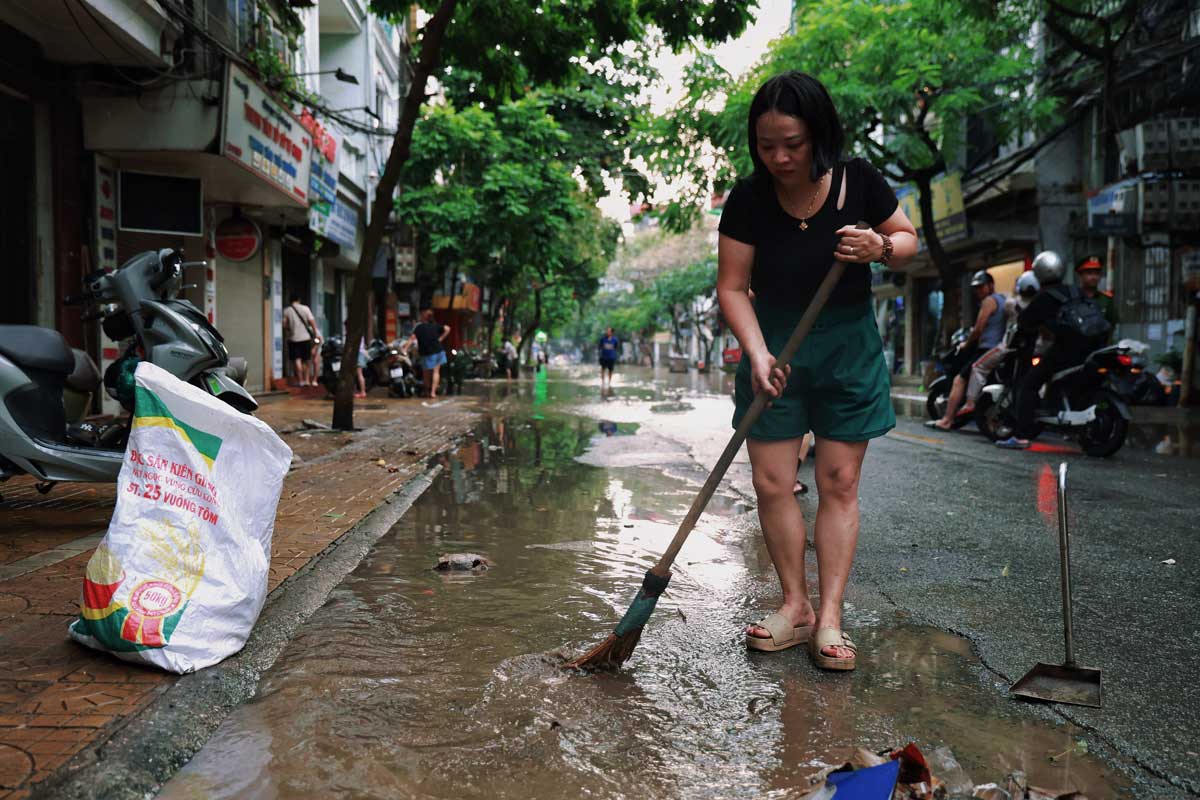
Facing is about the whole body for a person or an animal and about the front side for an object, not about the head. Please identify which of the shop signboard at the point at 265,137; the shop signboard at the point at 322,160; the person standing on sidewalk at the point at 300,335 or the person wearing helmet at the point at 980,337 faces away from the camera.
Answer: the person standing on sidewalk

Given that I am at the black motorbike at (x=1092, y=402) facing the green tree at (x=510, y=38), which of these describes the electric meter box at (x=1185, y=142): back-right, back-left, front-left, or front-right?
back-right

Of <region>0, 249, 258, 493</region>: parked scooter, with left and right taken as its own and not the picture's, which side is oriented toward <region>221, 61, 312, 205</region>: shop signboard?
left

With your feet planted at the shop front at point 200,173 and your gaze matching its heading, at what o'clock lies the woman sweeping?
The woman sweeping is roughly at 1 o'clock from the shop front.

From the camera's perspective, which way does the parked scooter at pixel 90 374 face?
to the viewer's right

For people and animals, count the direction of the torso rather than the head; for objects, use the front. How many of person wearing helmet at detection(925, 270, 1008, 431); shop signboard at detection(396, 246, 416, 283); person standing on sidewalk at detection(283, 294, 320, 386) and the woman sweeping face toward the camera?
2

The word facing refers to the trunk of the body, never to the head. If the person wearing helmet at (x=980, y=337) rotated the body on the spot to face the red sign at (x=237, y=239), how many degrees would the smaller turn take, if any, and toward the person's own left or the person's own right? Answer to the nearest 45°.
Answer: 0° — they already face it

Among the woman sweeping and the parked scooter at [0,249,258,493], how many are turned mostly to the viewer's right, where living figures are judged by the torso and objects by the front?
1

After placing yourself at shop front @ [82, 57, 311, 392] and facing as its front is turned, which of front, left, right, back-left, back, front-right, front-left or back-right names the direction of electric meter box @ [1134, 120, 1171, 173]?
front-left

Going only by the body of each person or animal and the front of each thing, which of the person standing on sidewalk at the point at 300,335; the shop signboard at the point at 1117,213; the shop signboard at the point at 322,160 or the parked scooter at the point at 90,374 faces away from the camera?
the person standing on sidewalk

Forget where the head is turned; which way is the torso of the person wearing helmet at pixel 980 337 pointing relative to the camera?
to the viewer's left

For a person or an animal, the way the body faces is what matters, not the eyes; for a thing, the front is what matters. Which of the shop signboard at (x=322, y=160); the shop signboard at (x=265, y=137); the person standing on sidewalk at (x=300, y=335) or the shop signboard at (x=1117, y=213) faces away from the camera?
the person standing on sidewalk

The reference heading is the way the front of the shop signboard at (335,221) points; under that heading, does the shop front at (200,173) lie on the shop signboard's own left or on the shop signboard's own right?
on the shop signboard's own right

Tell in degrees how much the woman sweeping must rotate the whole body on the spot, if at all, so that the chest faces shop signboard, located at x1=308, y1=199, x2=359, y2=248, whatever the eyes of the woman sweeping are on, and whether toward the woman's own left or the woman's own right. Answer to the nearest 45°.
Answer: approximately 135° to the woman's own right

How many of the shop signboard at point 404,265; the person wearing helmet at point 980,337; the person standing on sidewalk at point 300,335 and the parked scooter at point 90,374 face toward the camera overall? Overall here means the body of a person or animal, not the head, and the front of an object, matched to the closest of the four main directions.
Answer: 1

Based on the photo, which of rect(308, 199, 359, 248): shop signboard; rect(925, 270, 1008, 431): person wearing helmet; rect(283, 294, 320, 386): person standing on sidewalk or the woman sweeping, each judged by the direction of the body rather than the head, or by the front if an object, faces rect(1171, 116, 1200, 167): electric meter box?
the shop signboard

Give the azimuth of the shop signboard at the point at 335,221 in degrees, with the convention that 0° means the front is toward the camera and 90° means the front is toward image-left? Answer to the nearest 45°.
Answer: approximately 315°
